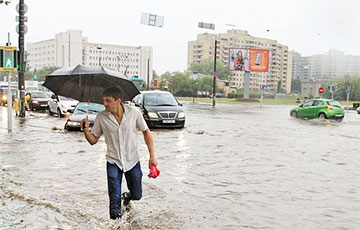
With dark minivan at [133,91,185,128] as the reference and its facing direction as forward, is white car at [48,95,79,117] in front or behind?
behind

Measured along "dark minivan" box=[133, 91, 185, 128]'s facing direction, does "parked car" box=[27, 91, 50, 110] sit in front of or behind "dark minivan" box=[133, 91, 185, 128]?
behind

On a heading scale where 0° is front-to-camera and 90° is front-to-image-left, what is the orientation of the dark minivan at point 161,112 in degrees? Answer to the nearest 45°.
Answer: approximately 0°
